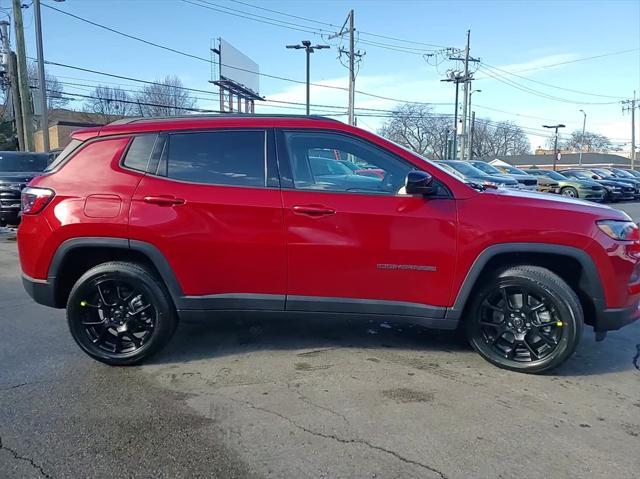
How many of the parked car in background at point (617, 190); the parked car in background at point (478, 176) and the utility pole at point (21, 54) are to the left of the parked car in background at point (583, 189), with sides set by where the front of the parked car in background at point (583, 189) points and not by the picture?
1

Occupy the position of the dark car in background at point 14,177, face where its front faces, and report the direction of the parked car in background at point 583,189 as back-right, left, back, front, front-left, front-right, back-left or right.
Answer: left

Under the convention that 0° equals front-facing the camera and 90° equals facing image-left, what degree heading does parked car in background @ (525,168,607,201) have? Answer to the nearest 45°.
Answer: approximately 315°

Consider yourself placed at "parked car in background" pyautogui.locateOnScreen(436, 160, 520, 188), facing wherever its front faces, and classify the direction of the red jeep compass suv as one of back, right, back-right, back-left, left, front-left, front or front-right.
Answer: front-right

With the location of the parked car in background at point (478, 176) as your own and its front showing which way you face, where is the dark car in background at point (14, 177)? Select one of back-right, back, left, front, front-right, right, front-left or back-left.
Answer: right

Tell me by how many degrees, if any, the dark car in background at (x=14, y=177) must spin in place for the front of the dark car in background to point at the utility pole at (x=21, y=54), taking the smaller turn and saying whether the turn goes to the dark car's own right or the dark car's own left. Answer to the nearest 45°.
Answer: approximately 180°

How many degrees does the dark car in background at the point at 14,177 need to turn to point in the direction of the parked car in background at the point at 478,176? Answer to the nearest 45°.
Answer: approximately 90° to its left

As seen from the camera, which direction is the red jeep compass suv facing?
to the viewer's right

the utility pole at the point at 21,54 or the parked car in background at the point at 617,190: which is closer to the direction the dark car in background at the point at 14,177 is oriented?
the parked car in background

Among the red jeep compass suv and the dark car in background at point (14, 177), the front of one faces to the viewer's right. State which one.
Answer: the red jeep compass suv

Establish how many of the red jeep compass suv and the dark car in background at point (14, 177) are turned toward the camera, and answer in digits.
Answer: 1

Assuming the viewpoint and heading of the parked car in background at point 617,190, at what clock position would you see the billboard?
The billboard is roughly at 5 o'clock from the parked car in background.

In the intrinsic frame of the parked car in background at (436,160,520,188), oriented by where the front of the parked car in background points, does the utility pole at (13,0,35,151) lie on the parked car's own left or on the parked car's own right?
on the parked car's own right
